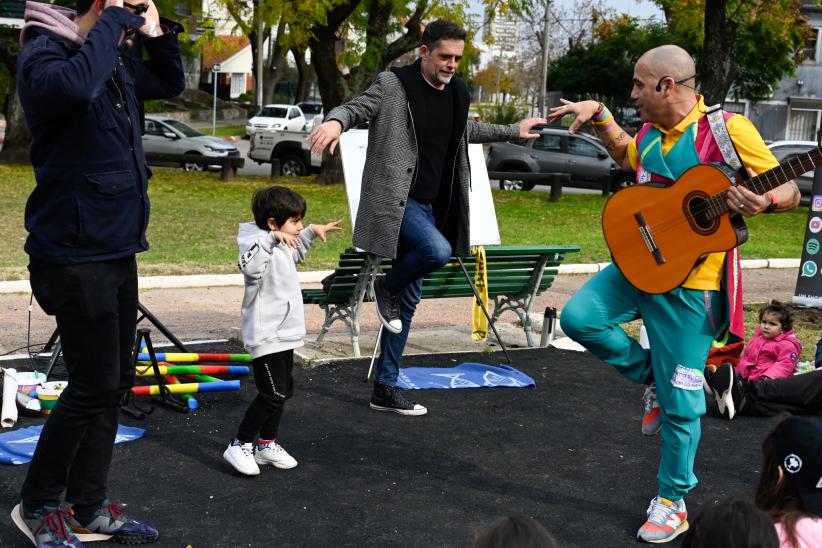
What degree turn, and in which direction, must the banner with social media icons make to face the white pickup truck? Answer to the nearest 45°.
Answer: approximately 135° to its right

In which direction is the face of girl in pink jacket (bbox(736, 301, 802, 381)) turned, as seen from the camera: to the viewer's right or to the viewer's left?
to the viewer's left

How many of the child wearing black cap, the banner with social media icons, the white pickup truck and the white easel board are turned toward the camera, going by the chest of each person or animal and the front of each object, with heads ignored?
2

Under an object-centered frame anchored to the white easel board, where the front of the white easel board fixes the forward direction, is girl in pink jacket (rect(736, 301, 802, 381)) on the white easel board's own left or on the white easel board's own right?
on the white easel board's own left

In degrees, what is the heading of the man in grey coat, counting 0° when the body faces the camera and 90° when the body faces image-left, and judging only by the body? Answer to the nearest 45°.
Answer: approximately 315°

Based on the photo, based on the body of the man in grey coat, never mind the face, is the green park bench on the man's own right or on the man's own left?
on the man's own left

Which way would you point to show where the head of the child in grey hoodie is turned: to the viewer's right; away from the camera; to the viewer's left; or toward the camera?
to the viewer's right

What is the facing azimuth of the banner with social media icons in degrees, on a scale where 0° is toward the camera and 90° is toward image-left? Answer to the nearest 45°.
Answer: approximately 0°
